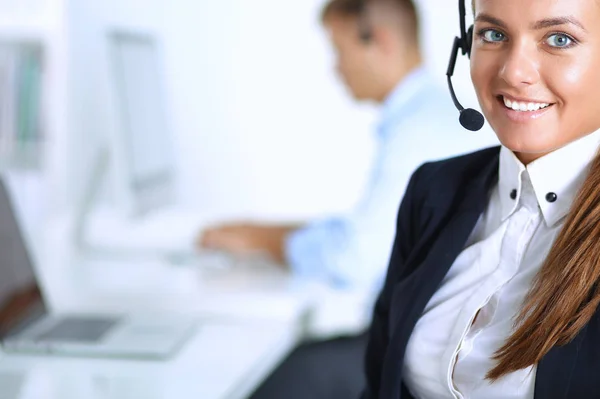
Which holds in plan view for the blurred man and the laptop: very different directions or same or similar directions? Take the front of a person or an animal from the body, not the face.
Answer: very different directions

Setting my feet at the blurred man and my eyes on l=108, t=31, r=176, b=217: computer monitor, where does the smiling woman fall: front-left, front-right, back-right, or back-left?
back-left

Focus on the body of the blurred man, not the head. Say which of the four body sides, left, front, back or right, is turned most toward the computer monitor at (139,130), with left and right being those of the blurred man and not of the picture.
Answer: front

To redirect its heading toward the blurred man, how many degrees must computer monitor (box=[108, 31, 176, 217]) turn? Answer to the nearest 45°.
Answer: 0° — it already faces them

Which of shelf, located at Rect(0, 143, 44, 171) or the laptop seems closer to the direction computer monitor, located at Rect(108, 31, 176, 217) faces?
the laptop

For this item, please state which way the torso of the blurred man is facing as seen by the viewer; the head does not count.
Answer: to the viewer's left

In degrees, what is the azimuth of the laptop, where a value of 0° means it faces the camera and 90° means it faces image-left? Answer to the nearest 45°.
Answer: approximately 270°

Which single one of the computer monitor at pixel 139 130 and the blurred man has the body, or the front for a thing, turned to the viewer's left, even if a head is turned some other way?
the blurred man
